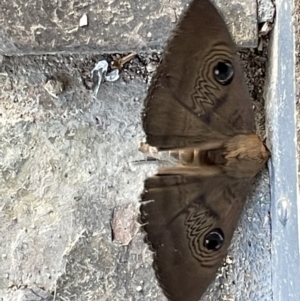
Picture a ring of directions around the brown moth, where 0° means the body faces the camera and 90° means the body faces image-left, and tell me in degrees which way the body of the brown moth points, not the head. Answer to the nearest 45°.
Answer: approximately 270°
